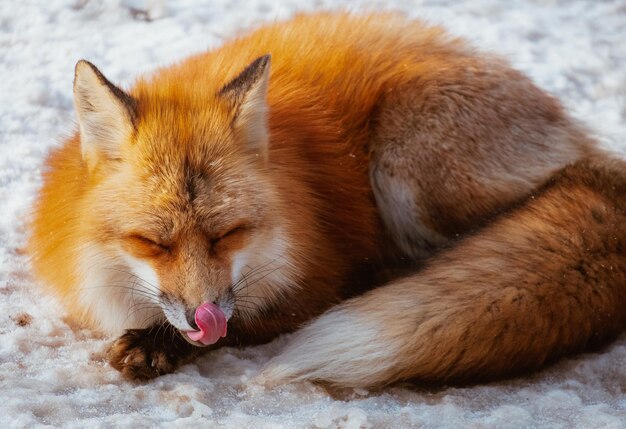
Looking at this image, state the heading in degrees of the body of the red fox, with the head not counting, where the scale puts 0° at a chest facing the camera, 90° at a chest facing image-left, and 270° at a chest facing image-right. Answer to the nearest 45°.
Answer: approximately 45°
